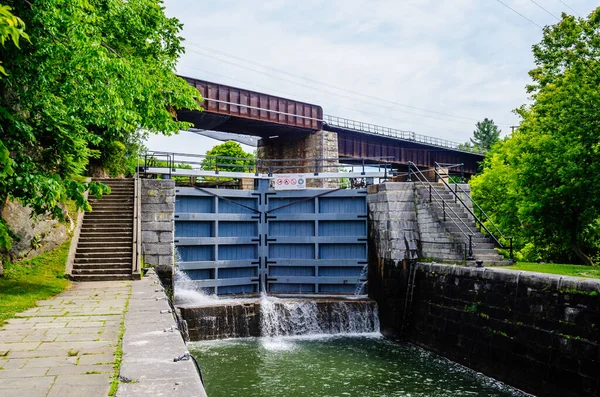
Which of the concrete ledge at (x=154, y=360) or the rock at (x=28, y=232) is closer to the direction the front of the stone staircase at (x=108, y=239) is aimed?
the concrete ledge

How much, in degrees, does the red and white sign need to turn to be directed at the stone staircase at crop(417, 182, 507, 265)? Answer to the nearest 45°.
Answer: approximately 45° to its left

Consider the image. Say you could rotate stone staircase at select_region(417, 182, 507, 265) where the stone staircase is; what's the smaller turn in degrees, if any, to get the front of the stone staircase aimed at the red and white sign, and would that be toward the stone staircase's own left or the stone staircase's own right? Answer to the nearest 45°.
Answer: approximately 135° to the stone staircase's own right

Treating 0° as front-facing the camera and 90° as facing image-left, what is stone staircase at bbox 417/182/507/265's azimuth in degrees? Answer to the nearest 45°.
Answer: approximately 315°

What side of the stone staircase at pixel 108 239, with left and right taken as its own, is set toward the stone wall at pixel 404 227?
left

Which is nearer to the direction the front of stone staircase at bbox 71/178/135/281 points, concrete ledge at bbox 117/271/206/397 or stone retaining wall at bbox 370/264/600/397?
the concrete ledge

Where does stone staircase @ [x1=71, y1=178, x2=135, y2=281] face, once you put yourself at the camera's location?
facing the viewer

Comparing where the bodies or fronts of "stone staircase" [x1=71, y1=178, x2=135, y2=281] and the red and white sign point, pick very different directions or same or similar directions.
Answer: same or similar directions

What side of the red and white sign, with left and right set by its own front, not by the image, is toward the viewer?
front

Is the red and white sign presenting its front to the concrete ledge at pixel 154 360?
yes

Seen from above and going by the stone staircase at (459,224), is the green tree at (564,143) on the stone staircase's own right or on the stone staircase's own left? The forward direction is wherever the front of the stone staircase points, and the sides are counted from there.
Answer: on the stone staircase's own left

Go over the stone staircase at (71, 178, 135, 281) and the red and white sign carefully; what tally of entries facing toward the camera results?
2

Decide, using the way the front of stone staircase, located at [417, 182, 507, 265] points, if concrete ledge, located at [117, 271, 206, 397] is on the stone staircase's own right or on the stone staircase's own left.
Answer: on the stone staircase's own right

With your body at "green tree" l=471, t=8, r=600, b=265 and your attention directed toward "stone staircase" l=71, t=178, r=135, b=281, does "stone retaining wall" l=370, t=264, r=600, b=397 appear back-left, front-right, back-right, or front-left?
front-left
